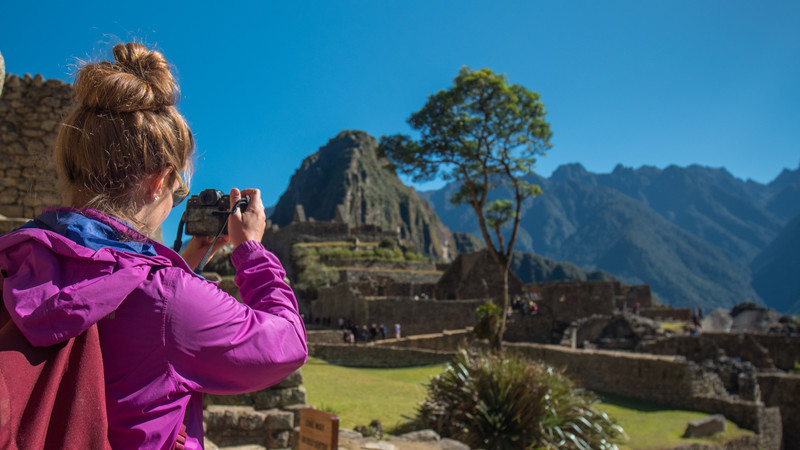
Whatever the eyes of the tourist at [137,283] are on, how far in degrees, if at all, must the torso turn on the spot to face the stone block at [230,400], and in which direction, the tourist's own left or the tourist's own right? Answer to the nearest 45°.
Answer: approximately 45° to the tourist's own left

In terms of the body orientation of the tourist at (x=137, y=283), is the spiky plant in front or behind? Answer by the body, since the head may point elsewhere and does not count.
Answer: in front

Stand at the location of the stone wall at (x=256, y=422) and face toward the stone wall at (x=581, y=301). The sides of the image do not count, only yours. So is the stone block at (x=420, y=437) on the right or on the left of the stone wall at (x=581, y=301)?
right

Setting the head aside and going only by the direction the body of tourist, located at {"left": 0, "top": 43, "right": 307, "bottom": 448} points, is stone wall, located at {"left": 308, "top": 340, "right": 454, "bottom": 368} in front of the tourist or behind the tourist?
in front

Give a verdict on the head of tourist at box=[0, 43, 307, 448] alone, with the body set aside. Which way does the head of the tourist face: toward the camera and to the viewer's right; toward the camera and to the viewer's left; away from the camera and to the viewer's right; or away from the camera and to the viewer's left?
away from the camera and to the viewer's right

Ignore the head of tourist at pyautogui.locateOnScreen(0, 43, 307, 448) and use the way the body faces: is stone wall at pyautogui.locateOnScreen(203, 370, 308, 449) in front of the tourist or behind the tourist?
in front

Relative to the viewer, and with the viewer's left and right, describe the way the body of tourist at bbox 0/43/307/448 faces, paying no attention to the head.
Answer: facing away from the viewer and to the right of the viewer

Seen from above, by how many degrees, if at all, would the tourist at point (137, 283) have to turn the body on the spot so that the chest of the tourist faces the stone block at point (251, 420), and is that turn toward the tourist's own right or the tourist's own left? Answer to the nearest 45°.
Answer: approximately 45° to the tourist's own left

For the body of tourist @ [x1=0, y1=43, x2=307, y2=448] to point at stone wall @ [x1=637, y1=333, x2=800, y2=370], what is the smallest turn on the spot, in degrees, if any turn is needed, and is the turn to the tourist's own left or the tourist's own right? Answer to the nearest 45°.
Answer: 0° — they already face it

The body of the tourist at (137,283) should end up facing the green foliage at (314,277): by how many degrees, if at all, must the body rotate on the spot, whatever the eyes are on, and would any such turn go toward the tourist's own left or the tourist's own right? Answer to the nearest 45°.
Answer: approximately 45° to the tourist's own left

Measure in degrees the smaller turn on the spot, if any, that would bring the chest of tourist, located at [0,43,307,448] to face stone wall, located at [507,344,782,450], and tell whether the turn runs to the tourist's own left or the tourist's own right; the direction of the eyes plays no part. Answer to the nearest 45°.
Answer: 0° — they already face it
